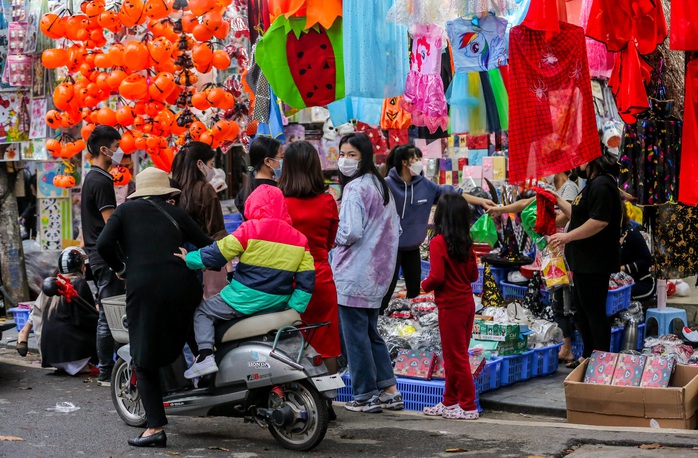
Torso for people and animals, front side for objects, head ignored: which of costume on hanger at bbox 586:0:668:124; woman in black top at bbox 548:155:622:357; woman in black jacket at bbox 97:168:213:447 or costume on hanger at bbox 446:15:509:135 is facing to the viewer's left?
the woman in black top

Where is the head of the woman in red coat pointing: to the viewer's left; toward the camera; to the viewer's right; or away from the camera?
away from the camera

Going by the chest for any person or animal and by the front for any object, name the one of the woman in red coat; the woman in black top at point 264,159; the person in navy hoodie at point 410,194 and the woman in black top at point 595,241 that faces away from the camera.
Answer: the woman in red coat

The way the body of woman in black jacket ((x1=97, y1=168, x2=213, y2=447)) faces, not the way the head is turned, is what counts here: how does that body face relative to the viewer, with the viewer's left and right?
facing away from the viewer

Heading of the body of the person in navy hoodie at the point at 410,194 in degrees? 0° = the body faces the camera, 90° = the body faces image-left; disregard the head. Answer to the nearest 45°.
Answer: approximately 315°

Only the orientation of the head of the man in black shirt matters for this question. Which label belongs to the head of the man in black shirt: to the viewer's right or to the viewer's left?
to the viewer's right

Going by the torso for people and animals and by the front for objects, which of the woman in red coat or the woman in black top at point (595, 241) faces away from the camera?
the woman in red coat

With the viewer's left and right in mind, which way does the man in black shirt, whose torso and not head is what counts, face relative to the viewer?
facing to the right of the viewer

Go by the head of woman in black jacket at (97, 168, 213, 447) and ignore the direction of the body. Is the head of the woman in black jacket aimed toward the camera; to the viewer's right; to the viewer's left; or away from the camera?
away from the camera

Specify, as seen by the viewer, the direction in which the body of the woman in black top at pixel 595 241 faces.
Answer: to the viewer's left

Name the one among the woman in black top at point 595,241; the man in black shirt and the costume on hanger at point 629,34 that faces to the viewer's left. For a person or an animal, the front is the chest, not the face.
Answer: the woman in black top

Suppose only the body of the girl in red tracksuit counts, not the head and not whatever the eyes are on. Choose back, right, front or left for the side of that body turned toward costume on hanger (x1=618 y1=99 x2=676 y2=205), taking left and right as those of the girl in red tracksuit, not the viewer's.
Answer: right
